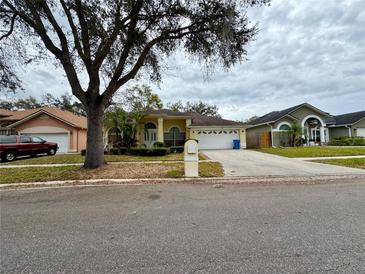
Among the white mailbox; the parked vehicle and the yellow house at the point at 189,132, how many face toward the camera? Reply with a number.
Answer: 2

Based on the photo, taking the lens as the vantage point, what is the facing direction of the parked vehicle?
facing away from the viewer and to the right of the viewer

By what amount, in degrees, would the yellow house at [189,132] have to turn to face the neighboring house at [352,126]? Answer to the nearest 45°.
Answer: approximately 90° to its left

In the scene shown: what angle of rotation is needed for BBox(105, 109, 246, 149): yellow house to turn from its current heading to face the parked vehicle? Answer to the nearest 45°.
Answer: approximately 45° to its right

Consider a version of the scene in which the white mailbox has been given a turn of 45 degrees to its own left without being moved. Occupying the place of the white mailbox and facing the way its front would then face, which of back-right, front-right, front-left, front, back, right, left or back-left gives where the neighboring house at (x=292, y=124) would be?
left

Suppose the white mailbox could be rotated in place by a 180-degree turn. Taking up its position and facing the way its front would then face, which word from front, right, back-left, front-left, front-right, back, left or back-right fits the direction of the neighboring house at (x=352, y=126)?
front-right

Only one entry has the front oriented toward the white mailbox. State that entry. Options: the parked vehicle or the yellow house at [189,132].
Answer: the yellow house

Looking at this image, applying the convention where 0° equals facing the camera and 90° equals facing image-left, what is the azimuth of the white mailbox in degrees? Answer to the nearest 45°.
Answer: approximately 0°

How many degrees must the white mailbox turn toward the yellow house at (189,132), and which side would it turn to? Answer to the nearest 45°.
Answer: approximately 180°

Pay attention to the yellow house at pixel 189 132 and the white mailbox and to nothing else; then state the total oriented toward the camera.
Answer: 2

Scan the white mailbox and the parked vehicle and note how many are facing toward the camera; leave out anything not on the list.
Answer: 1
